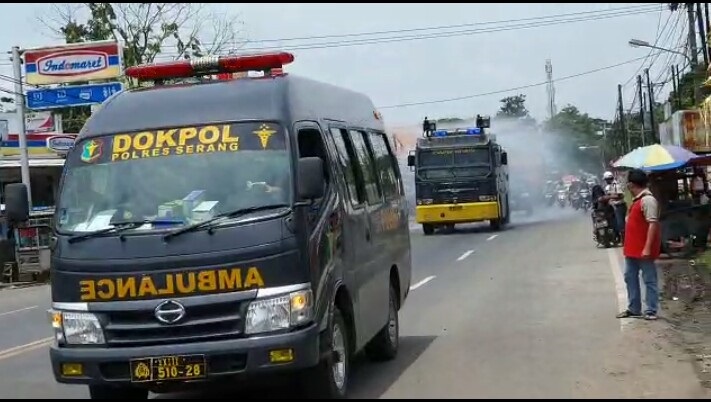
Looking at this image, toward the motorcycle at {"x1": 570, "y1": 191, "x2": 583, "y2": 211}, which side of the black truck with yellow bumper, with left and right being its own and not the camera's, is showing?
back

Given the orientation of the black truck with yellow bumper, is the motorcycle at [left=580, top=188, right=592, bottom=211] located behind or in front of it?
behind

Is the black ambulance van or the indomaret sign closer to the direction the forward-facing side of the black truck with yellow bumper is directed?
the black ambulance van

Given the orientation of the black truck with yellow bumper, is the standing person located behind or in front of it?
in front

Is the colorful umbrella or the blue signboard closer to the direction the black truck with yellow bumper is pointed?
the colorful umbrella

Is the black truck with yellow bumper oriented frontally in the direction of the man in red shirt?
yes

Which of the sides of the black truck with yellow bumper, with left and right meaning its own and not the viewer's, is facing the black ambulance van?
front

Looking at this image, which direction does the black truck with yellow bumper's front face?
toward the camera

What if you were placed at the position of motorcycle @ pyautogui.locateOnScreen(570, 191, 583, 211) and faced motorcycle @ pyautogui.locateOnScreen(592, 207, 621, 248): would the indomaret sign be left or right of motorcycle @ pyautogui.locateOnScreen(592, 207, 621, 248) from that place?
right

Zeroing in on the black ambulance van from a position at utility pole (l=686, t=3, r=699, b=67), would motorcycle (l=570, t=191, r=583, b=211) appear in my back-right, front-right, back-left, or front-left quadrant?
back-right

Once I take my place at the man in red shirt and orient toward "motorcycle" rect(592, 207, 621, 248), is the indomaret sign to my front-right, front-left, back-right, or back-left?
front-left

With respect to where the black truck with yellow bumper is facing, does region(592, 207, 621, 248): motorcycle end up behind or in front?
in front

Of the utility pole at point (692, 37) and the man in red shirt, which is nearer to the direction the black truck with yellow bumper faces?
the man in red shirt

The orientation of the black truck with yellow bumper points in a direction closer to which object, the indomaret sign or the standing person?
the standing person

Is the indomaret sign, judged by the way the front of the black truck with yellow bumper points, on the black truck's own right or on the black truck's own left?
on the black truck's own right
